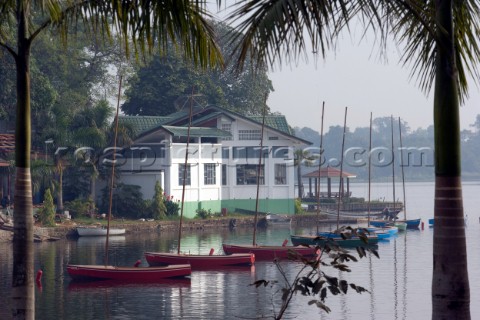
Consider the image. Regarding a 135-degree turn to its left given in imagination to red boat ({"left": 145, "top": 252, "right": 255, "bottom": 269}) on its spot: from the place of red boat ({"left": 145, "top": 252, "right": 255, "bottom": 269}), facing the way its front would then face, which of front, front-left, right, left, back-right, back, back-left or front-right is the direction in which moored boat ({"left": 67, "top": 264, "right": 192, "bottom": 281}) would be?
right

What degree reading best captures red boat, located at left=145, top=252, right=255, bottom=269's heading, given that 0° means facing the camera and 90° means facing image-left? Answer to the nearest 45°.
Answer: approximately 90°
